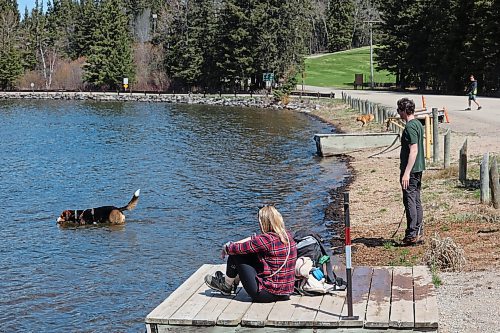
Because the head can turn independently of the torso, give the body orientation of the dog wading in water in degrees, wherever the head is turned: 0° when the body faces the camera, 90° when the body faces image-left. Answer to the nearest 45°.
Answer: approximately 90°

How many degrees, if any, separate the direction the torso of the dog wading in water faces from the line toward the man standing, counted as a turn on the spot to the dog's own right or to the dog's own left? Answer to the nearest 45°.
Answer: approximately 135° to the dog's own left

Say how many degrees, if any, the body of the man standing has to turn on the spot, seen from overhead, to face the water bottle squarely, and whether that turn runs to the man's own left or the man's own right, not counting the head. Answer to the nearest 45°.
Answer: approximately 90° to the man's own left

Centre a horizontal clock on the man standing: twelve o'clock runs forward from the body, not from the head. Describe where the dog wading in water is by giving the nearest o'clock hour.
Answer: The dog wading in water is roughly at 1 o'clock from the man standing.

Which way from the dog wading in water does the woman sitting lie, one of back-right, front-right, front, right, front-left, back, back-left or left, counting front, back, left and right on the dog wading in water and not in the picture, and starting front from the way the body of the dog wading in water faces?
left

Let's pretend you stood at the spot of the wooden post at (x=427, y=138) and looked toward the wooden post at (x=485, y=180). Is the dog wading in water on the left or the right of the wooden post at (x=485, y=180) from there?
right

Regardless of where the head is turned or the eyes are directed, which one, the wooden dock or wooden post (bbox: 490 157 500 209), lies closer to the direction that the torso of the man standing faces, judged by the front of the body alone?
the wooden dock

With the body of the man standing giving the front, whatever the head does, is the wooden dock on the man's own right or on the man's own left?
on the man's own left

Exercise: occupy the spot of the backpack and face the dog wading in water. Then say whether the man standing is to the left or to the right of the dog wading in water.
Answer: right

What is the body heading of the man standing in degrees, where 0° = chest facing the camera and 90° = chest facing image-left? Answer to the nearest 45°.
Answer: approximately 90°

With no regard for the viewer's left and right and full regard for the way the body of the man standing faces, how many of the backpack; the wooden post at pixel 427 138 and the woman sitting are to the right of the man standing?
1

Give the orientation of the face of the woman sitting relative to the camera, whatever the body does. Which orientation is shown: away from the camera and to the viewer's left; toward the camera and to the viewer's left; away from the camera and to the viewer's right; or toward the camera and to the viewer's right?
away from the camera and to the viewer's left

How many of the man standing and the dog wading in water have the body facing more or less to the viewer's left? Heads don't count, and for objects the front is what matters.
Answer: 2

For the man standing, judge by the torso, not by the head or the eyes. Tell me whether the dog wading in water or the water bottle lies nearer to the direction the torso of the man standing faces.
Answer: the dog wading in water
